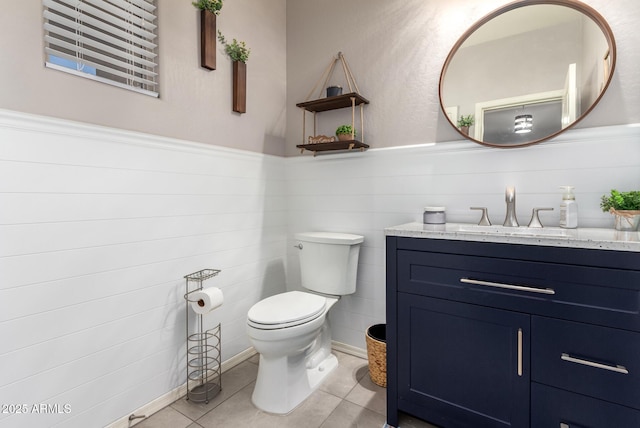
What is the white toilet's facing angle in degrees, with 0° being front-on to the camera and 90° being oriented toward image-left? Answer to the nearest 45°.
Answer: approximately 45°

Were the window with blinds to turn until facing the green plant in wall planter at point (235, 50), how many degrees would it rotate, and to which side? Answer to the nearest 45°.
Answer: approximately 45° to its left

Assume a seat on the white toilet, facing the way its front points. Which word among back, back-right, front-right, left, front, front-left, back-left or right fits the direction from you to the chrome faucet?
back-left

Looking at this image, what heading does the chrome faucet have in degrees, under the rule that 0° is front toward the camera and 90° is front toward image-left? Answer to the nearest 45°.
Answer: approximately 0°

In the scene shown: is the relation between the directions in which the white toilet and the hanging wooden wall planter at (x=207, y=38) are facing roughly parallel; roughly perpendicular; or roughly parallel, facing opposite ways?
roughly perpendicular

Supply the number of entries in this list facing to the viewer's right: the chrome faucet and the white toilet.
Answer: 0

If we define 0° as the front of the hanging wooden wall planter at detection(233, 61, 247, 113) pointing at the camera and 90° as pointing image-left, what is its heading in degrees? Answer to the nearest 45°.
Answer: approximately 315°

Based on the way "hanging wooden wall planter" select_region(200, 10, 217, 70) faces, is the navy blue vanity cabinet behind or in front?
in front

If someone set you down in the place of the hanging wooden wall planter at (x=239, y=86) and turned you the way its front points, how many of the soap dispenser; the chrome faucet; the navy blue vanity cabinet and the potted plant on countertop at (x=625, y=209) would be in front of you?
4

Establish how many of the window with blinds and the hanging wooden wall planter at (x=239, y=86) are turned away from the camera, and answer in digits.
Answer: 0

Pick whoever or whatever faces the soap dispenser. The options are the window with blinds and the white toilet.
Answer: the window with blinds

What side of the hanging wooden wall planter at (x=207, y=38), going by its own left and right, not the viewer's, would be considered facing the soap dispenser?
front

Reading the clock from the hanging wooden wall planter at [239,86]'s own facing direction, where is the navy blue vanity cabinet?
The navy blue vanity cabinet is roughly at 12 o'clock from the hanging wooden wall planter.

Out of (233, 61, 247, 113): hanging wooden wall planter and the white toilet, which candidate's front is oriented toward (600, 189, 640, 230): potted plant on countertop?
the hanging wooden wall planter
